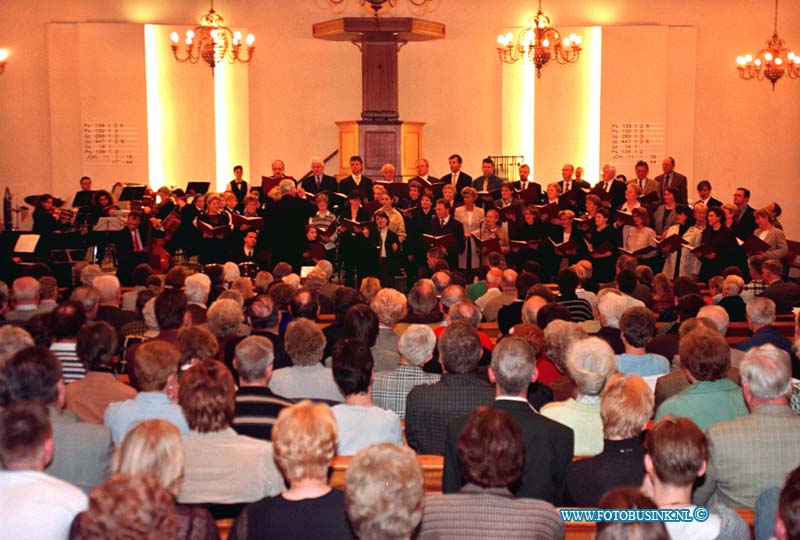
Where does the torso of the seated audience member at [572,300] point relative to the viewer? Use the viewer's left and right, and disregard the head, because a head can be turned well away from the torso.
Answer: facing away from the viewer

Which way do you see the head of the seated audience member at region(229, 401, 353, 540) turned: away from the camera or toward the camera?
away from the camera

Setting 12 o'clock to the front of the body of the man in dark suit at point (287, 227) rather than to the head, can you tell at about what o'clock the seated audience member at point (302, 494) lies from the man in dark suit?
The seated audience member is roughly at 6 o'clock from the man in dark suit.

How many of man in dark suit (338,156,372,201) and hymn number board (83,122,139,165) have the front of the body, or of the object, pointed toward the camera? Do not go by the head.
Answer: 2

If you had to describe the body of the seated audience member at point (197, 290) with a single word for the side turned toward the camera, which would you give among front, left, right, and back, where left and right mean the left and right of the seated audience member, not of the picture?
back

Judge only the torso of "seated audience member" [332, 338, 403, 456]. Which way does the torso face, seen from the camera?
away from the camera

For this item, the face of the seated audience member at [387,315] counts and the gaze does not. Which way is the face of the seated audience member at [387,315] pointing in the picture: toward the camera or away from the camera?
away from the camera

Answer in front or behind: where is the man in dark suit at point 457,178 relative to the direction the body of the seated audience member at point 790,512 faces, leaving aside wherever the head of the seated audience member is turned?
in front

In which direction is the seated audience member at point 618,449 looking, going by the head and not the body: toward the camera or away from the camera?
away from the camera

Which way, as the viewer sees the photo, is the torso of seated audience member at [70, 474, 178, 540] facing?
away from the camera

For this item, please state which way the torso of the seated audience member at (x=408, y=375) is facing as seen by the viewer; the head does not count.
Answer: away from the camera

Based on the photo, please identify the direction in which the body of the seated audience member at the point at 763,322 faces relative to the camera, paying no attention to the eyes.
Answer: away from the camera

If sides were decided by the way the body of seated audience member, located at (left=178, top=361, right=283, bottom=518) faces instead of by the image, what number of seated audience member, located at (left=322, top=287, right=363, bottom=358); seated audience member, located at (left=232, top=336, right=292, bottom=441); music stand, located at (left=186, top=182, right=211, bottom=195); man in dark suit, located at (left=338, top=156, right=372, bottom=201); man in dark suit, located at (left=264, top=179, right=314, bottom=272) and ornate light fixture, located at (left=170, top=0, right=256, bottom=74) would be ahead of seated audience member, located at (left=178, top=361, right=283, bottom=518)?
6

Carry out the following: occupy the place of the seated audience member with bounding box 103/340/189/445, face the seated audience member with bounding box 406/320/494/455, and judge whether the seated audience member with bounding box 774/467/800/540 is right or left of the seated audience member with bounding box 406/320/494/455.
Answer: right

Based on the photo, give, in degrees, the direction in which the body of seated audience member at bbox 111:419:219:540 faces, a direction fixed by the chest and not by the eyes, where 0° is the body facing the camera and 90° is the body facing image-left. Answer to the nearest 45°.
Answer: approximately 180°

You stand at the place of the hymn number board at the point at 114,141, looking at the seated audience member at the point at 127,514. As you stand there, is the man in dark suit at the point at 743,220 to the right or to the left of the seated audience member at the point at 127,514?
left

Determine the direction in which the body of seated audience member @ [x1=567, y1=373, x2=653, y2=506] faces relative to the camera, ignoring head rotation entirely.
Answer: away from the camera

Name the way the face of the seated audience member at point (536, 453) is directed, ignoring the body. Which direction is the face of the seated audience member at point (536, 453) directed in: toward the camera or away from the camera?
away from the camera

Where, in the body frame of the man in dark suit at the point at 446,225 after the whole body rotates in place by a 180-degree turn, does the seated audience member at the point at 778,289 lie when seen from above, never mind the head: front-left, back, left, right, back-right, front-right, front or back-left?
right

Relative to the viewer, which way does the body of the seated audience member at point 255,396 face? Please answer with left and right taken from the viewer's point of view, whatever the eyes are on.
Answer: facing away from the viewer
